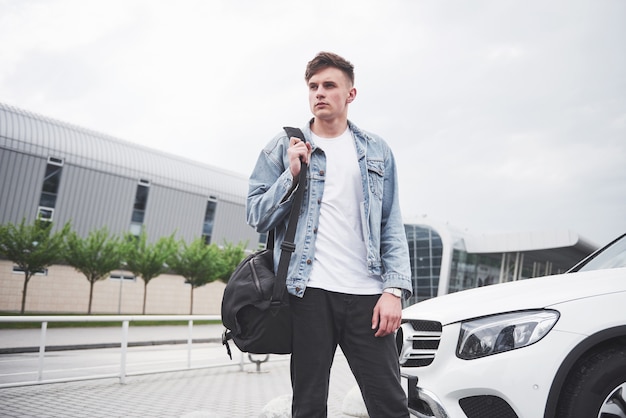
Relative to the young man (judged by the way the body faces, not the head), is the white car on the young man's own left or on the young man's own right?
on the young man's own left

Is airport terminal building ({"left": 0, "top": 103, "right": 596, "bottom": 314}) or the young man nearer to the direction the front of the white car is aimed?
the young man

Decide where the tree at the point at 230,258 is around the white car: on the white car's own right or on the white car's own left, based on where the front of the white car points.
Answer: on the white car's own right

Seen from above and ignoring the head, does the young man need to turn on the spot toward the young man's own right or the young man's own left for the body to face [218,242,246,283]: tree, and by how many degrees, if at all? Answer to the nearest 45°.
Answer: approximately 180°

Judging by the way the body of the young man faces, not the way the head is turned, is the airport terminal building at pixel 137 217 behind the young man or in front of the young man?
behind

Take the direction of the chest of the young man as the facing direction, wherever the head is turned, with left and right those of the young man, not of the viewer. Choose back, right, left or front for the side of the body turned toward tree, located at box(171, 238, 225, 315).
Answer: back

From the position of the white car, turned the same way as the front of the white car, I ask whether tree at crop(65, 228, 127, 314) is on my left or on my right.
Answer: on my right

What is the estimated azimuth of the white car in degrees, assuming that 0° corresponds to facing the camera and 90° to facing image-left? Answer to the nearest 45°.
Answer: approximately 45°
